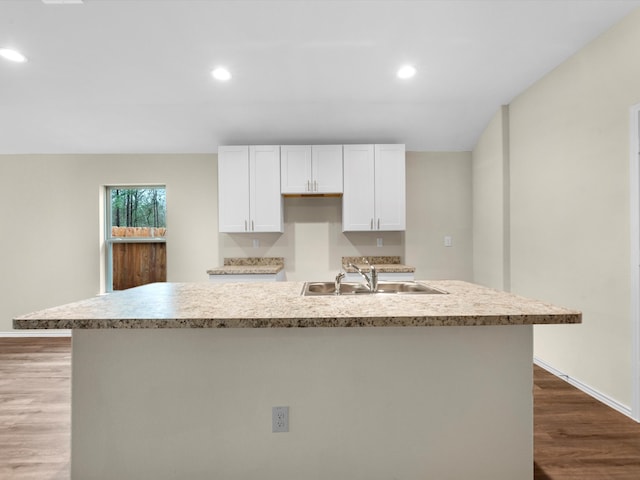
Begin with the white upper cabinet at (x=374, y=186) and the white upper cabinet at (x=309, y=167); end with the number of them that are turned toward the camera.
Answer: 2

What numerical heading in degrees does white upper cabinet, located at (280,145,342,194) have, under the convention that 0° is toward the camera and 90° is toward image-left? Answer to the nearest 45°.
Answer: approximately 0°

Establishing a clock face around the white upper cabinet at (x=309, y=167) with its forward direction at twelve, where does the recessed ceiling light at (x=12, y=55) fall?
The recessed ceiling light is roughly at 2 o'clock from the white upper cabinet.

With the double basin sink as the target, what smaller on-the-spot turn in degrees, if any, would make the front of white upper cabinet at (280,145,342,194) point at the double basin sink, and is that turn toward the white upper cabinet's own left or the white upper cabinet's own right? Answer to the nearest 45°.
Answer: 0° — it already faces it

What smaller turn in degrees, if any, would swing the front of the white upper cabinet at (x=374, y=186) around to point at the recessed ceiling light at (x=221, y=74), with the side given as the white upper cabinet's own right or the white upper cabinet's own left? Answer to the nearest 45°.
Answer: approximately 45° to the white upper cabinet's own right

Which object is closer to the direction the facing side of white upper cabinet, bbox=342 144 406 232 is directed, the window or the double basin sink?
the double basin sink

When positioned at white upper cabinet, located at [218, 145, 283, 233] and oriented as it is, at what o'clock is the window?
The window is roughly at 4 o'clock from the white upper cabinet.
